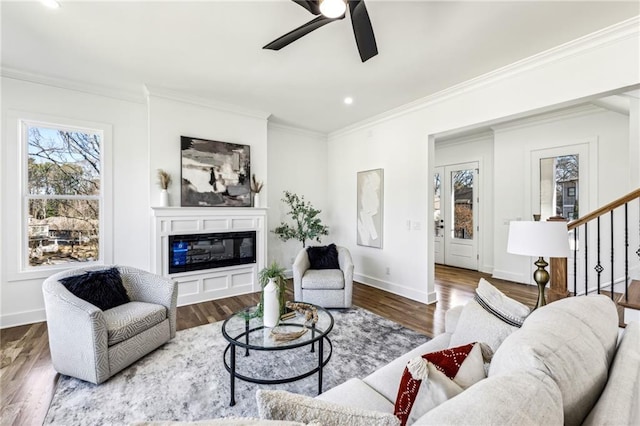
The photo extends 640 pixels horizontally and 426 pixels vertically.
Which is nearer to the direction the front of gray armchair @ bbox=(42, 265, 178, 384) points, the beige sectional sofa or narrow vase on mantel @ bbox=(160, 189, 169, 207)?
the beige sectional sofa

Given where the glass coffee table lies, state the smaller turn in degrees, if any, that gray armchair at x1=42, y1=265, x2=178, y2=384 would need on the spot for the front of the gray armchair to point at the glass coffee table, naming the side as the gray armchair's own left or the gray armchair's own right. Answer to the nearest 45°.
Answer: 0° — it already faces it

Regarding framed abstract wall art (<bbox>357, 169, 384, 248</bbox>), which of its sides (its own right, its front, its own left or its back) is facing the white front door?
back

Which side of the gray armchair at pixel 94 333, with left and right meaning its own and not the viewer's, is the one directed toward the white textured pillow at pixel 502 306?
front

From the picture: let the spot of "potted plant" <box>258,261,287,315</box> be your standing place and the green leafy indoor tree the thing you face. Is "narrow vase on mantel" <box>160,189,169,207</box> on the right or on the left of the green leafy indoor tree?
left

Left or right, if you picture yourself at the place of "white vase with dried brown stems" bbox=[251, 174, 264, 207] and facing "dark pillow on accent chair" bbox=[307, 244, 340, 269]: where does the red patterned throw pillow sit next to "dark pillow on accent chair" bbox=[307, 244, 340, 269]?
right

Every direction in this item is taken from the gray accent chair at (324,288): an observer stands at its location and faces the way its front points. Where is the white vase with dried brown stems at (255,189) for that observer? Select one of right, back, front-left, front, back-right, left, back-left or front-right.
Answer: back-right

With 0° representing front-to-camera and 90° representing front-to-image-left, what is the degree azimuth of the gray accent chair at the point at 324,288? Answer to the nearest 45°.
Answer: approximately 0°

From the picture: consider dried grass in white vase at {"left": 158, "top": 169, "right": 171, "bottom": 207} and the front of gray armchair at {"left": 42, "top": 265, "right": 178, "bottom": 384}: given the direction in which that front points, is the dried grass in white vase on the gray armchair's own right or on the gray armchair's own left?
on the gray armchair's own left

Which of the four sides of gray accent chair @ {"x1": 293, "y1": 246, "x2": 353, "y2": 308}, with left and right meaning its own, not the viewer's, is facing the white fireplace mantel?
right

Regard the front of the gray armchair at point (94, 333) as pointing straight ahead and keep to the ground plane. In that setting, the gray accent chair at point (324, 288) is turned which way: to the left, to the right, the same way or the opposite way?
to the right

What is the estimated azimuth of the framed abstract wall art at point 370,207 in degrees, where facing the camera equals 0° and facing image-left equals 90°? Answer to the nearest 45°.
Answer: approximately 45°

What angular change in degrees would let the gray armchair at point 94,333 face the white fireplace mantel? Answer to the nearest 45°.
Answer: approximately 90° to its left

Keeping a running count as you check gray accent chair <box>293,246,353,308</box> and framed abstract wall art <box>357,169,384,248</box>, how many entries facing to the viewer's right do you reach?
0

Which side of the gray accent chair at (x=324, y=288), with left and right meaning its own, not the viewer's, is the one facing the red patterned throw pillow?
front
